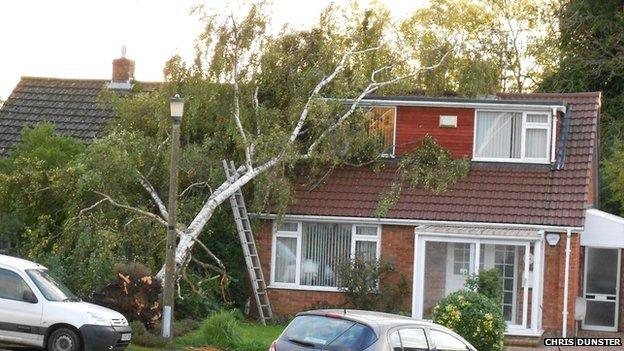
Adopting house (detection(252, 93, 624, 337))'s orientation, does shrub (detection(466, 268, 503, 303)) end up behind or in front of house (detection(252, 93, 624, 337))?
in front

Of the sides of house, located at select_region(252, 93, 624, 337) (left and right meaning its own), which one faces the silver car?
front

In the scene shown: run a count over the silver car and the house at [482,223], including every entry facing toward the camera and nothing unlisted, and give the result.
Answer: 1

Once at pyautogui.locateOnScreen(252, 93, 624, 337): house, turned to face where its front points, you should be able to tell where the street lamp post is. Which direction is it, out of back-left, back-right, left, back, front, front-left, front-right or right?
front-right

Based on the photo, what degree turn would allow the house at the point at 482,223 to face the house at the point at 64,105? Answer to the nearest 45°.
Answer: approximately 135° to its right

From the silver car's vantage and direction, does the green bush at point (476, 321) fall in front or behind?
in front

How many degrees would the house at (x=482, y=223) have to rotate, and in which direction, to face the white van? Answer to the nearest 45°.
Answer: approximately 45° to its right

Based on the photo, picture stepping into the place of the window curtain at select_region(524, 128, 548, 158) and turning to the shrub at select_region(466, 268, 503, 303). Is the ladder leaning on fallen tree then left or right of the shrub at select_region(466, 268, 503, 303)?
right

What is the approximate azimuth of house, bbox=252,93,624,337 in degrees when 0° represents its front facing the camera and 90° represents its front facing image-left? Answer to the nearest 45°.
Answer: approximately 0°

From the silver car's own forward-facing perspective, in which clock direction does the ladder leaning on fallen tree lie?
The ladder leaning on fallen tree is roughly at 10 o'clock from the silver car.

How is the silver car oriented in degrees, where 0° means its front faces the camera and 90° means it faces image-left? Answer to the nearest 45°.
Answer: approximately 225°

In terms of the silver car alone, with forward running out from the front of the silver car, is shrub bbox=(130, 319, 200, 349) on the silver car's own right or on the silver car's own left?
on the silver car's own left
